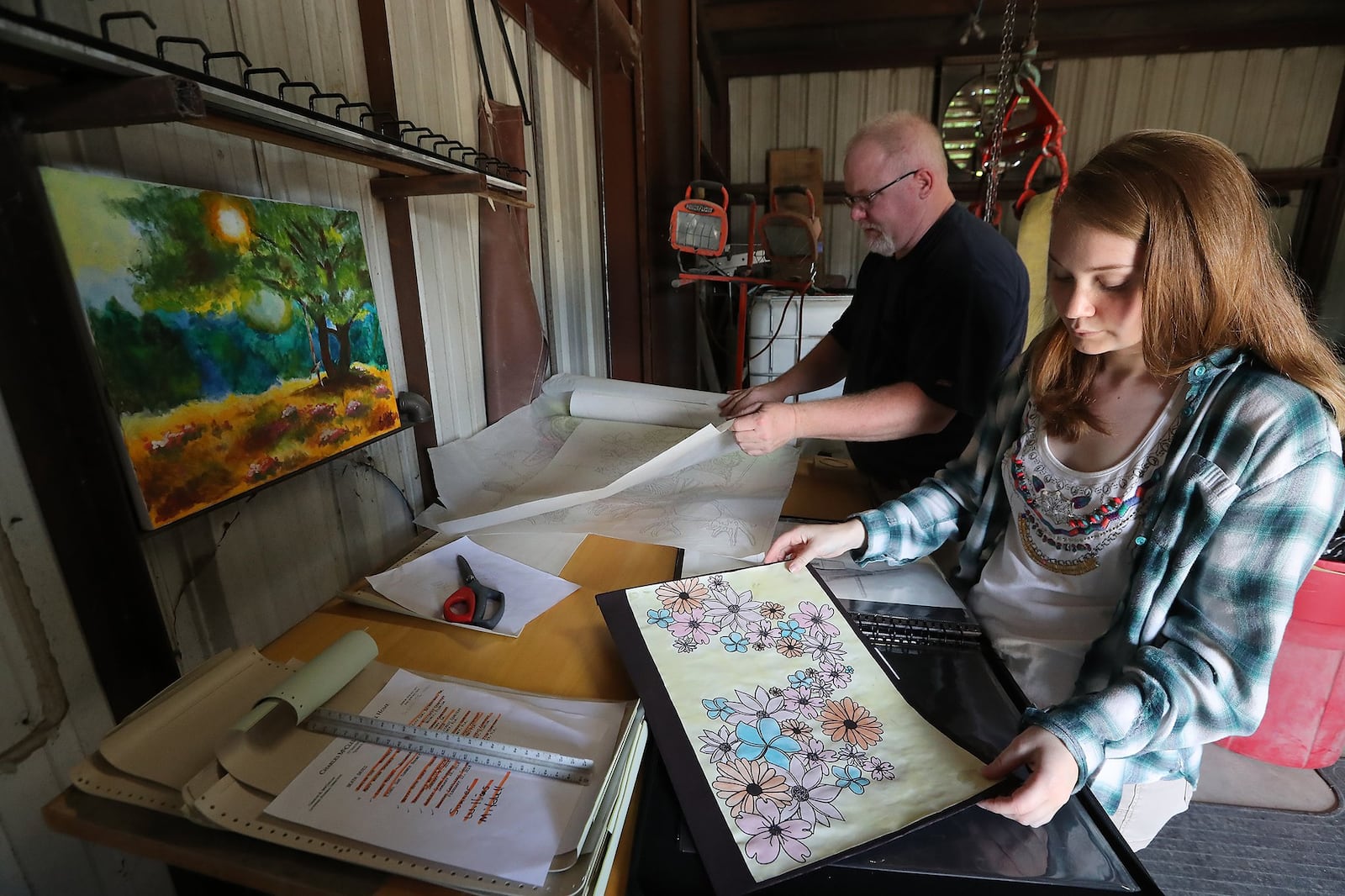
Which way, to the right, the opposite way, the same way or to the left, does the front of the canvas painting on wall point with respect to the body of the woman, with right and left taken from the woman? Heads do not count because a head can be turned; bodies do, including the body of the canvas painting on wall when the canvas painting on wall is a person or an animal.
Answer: the opposite way

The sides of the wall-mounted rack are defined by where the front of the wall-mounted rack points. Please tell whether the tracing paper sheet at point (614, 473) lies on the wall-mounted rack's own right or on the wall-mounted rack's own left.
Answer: on the wall-mounted rack's own left

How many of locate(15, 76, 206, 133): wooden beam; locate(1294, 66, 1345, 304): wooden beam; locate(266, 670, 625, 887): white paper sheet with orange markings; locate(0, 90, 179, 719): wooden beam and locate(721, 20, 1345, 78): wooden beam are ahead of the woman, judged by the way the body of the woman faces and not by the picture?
3

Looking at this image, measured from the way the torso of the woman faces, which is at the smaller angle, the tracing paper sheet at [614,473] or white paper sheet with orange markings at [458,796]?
the white paper sheet with orange markings

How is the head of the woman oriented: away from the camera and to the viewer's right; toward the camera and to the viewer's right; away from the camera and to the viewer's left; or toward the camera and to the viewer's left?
toward the camera and to the viewer's left

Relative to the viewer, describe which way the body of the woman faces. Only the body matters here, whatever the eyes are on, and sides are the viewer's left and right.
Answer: facing the viewer and to the left of the viewer

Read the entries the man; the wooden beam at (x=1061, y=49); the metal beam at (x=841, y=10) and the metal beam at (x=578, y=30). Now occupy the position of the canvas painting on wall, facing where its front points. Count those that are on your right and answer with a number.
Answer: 0

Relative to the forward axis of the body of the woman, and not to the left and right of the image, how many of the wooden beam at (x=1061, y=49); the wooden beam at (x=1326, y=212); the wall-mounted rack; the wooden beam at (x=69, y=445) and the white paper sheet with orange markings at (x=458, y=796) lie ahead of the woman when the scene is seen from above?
3

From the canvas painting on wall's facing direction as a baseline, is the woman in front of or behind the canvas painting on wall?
in front

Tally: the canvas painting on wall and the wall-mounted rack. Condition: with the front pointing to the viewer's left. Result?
0

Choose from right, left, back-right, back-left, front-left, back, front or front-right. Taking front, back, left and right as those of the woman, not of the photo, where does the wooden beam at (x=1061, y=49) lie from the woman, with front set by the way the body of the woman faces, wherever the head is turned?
back-right

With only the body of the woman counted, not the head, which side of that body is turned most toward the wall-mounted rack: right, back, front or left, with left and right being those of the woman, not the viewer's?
front

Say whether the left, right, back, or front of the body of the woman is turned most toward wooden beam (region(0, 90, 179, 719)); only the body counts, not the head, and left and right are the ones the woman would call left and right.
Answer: front

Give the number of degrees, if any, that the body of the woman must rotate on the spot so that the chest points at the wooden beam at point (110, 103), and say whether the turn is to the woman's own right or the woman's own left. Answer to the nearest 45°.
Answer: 0° — they already face it

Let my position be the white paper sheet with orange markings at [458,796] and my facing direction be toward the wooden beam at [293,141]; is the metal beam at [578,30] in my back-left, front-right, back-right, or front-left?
front-right

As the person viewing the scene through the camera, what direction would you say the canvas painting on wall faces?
facing the viewer and to the right of the viewer
